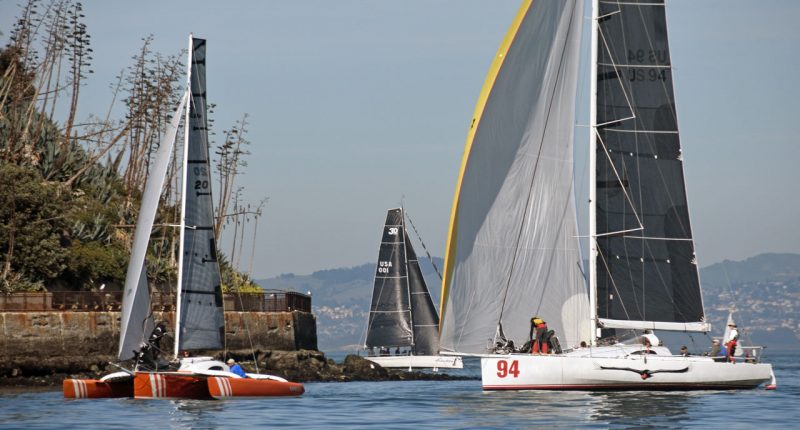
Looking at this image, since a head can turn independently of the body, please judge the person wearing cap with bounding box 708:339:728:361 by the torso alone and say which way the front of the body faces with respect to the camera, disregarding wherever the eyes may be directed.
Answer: to the viewer's left

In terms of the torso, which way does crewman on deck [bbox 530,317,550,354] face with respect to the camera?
to the viewer's left

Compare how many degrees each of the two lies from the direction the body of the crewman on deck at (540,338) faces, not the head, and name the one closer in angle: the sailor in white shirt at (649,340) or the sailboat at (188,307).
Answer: the sailboat

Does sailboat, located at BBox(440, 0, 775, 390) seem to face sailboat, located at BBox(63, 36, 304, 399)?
yes

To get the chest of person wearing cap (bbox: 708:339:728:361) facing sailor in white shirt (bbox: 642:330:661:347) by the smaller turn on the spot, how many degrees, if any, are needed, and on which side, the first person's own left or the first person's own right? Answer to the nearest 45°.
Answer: approximately 45° to the first person's own left

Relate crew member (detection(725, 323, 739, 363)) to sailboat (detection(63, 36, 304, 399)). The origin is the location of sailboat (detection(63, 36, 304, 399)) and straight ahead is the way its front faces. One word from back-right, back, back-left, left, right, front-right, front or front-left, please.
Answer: back-left

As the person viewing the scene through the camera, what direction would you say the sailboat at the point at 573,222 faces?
facing to the left of the viewer

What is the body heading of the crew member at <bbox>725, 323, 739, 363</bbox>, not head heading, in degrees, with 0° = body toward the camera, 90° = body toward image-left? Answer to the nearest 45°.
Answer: approximately 90°

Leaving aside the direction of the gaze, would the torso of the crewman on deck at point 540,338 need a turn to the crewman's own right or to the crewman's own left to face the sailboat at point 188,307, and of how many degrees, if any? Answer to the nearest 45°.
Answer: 0° — they already face it
